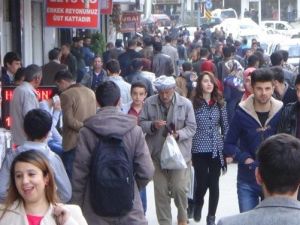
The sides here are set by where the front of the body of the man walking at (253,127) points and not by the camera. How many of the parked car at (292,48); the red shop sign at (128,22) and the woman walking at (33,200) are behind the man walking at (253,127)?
2

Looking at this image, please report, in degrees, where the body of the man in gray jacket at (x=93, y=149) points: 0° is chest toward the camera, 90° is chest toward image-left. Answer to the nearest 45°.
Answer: approximately 180°

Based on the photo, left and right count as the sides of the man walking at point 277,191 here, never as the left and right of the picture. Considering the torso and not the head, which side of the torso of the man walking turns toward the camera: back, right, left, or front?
back

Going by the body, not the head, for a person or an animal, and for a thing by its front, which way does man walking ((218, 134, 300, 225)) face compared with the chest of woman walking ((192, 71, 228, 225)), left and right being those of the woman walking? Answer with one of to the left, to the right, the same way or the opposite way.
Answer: the opposite way

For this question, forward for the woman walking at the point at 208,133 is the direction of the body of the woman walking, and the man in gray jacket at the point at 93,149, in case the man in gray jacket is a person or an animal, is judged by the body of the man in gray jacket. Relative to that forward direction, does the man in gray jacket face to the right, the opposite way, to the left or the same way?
the opposite way

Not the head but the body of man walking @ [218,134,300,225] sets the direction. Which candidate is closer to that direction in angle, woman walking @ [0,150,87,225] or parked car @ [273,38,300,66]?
the parked car

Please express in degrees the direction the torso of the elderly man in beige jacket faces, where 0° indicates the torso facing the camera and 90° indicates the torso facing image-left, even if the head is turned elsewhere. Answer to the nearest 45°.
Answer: approximately 0°

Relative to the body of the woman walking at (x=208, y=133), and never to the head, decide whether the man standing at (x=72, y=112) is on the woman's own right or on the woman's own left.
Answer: on the woman's own right

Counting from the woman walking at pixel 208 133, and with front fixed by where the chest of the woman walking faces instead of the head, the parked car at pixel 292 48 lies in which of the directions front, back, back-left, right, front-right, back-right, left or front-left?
back

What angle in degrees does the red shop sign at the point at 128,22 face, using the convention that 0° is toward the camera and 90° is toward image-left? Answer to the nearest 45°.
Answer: approximately 0°
